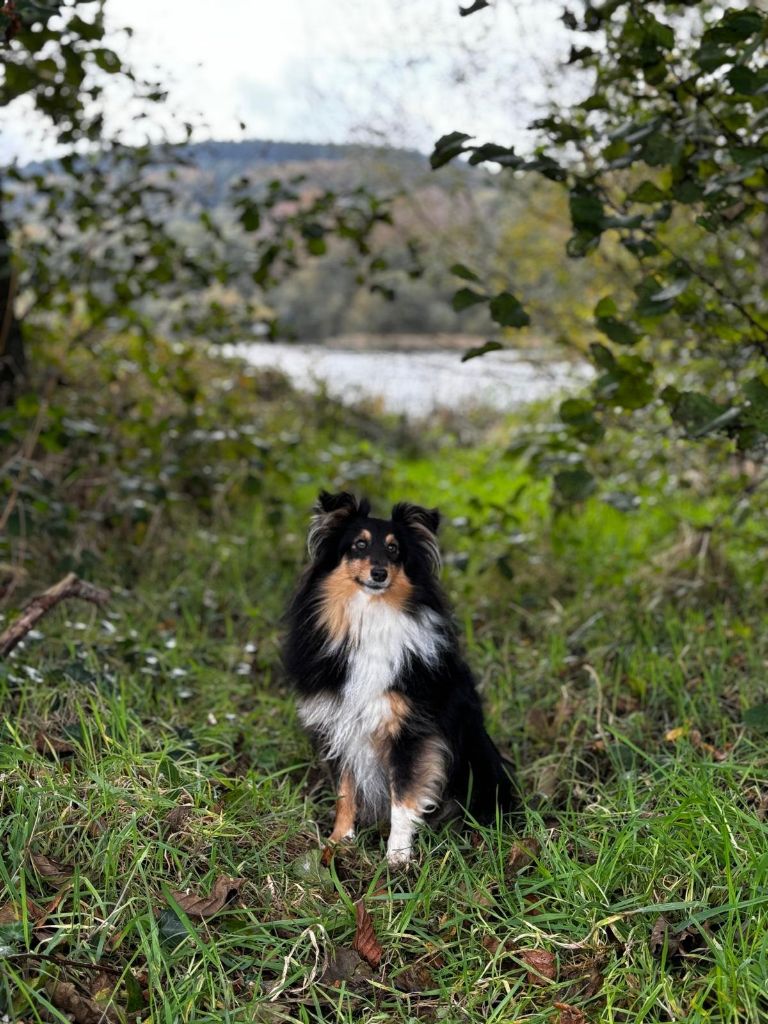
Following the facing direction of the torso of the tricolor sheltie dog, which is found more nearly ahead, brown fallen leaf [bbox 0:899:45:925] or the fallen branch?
the brown fallen leaf

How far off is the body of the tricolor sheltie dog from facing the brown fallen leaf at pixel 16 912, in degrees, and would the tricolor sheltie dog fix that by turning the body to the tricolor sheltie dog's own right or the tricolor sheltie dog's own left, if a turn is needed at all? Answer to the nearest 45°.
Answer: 0° — it already faces it

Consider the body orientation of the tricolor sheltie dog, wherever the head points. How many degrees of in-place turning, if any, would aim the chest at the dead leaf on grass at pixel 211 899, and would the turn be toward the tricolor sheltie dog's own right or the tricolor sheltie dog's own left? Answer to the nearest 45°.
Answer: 0° — it already faces it

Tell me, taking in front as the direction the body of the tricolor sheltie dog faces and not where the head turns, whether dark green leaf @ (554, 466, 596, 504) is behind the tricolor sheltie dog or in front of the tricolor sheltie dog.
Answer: behind

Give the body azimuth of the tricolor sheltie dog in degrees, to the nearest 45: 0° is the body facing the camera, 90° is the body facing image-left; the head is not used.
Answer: approximately 45°
